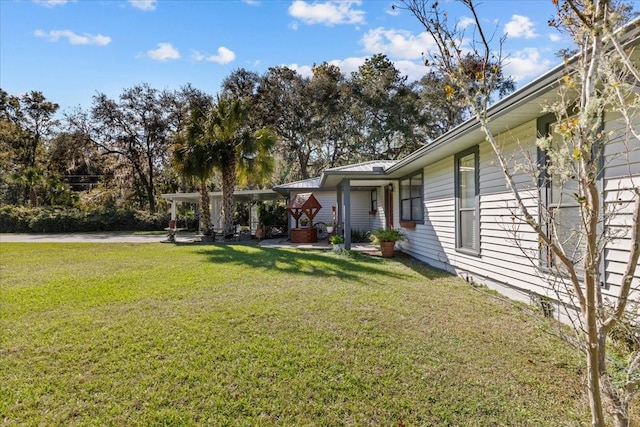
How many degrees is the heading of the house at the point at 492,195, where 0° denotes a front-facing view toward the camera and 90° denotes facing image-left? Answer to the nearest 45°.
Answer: approximately 45°

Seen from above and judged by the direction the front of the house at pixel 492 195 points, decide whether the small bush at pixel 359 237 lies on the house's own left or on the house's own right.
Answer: on the house's own right

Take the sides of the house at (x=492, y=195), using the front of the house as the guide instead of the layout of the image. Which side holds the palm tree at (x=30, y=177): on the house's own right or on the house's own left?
on the house's own right

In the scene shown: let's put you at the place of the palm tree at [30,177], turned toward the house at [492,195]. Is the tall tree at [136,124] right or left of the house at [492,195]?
left

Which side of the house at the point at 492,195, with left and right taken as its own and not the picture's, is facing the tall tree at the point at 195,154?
right

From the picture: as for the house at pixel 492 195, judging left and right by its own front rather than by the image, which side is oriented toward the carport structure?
right

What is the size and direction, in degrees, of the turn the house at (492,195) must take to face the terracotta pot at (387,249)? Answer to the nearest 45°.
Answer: approximately 90° to its right
